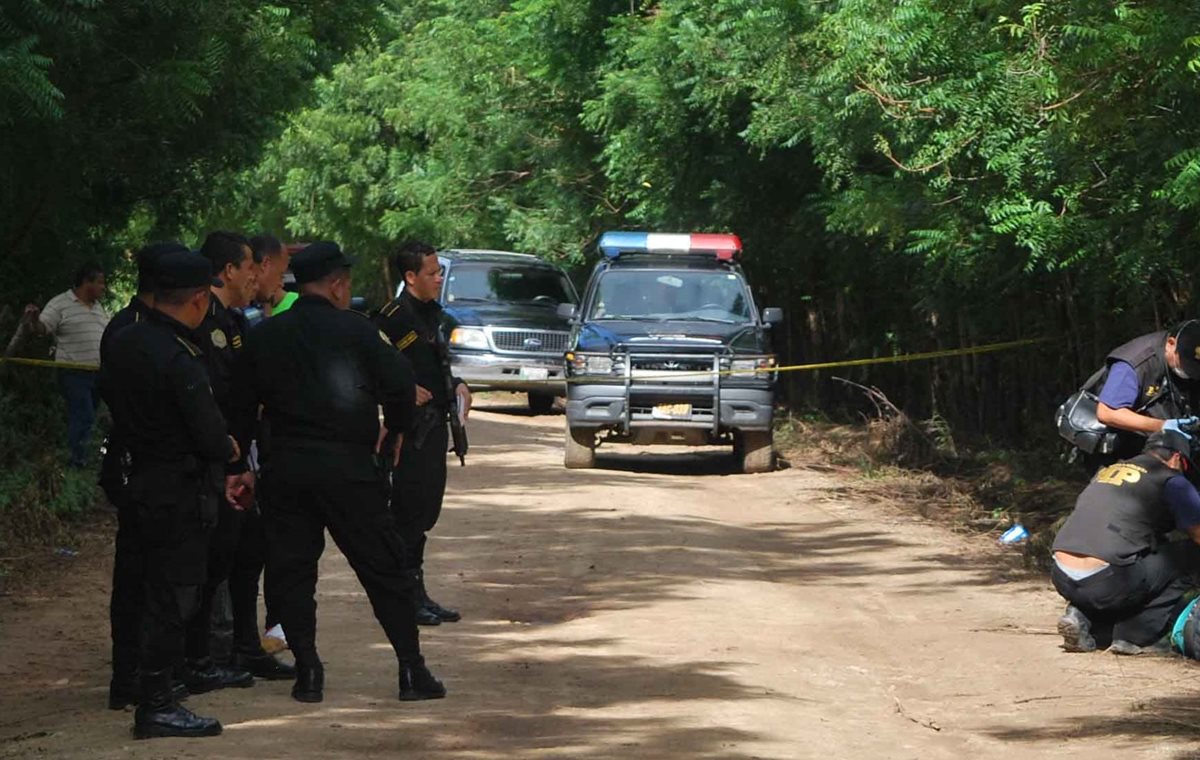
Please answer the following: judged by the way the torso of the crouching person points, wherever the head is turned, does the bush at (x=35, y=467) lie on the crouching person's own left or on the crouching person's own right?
on the crouching person's own left

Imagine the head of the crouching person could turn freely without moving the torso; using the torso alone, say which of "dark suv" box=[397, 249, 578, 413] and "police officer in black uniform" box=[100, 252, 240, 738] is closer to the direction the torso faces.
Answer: the dark suv

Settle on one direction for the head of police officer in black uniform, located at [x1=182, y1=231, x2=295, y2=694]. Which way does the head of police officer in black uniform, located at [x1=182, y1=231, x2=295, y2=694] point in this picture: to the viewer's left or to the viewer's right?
to the viewer's right

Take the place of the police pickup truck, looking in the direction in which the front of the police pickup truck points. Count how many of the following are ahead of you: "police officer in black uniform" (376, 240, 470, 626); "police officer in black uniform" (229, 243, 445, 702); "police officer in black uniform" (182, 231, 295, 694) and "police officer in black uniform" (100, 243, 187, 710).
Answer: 4

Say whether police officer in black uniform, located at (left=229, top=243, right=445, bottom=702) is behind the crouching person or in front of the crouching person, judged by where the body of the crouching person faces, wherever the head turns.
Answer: behind

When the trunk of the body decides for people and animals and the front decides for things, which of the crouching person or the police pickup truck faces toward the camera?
the police pickup truck

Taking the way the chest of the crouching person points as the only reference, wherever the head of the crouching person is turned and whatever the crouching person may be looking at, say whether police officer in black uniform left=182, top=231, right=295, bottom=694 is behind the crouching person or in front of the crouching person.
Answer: behind

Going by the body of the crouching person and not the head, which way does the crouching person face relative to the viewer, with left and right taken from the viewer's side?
facing away from the viewer and to the right of the viewer

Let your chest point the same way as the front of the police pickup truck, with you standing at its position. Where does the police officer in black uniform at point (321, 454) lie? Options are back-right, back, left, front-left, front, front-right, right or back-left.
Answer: front

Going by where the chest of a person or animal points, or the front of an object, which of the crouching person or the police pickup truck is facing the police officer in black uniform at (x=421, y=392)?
the police pickup truck

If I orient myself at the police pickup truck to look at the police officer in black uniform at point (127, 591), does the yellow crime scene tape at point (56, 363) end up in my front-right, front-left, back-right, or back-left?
front-right

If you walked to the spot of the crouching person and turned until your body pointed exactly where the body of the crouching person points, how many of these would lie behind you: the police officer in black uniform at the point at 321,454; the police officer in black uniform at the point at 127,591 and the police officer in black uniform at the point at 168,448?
3

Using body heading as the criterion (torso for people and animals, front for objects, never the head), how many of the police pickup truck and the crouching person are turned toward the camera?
1

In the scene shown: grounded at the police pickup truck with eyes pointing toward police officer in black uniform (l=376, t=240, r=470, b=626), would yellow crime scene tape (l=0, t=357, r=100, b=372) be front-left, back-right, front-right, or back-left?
front-right

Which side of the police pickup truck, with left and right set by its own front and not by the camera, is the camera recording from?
front

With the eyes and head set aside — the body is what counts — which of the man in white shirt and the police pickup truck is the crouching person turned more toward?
the police pickup truck

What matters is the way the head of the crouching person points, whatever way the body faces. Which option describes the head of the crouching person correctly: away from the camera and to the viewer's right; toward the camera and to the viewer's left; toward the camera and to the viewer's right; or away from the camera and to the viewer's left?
away from the camera and to the viewer's right
